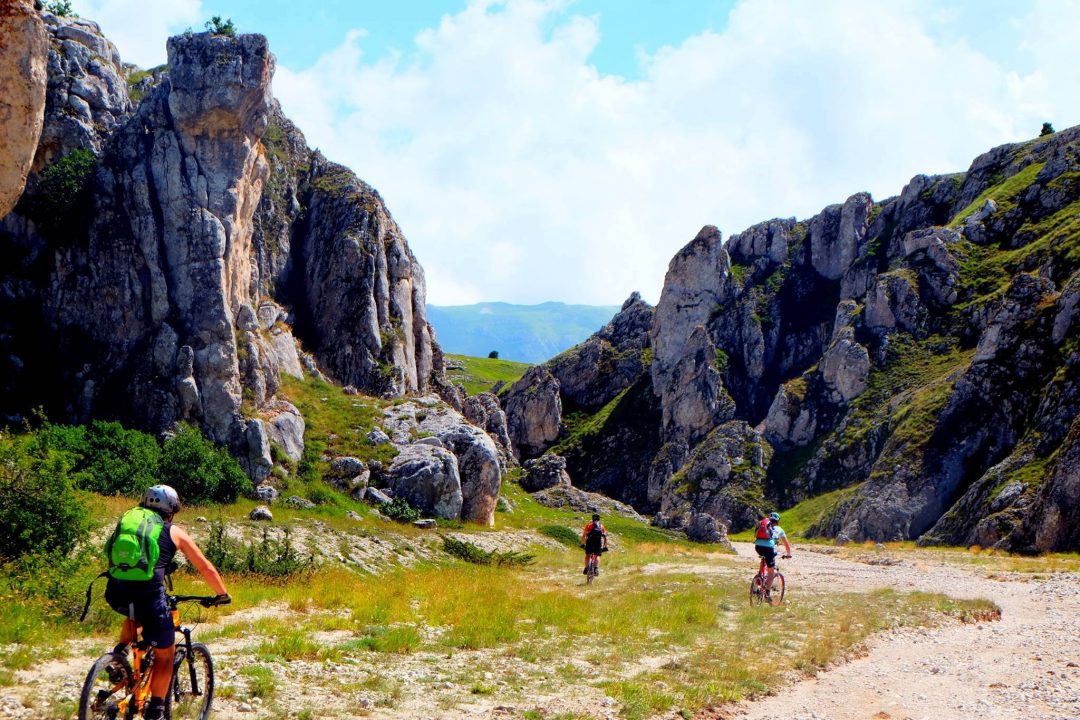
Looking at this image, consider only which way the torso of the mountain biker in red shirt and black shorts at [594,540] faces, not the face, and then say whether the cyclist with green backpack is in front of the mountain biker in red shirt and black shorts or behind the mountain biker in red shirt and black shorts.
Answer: behind

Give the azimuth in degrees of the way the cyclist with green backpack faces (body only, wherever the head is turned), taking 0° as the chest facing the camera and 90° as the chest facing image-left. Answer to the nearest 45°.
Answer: approximately 225°

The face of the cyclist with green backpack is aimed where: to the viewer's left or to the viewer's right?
to the viewer's right

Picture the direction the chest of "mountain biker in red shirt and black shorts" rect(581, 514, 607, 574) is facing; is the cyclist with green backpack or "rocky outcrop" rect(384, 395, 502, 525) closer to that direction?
the rocky outcrop

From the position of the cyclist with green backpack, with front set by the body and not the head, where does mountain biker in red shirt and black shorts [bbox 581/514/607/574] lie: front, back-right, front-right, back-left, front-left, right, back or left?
front

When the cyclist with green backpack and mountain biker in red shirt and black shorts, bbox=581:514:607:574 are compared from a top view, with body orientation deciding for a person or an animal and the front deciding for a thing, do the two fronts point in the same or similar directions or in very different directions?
same or similar directions

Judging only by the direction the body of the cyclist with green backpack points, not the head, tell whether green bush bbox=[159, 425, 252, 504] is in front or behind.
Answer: in front

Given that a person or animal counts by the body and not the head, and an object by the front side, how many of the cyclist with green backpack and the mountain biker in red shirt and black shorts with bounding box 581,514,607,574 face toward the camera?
0

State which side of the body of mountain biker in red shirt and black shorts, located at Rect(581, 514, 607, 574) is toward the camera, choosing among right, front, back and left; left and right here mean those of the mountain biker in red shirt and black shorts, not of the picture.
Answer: back

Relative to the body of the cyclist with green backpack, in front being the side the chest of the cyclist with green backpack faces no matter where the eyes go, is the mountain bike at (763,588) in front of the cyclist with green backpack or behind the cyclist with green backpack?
in front

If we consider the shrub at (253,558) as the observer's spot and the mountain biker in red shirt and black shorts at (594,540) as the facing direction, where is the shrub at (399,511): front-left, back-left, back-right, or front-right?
front-left

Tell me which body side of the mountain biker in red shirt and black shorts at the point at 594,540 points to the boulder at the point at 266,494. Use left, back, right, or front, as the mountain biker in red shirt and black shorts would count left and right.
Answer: left

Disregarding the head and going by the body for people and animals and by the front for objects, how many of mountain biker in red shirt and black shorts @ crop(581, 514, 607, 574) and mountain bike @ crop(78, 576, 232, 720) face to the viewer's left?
0

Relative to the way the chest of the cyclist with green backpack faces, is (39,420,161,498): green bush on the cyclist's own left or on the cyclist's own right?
on the cyclist's own left

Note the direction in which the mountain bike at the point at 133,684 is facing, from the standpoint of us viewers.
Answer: facing away from the viewer and to the right of the viewer
